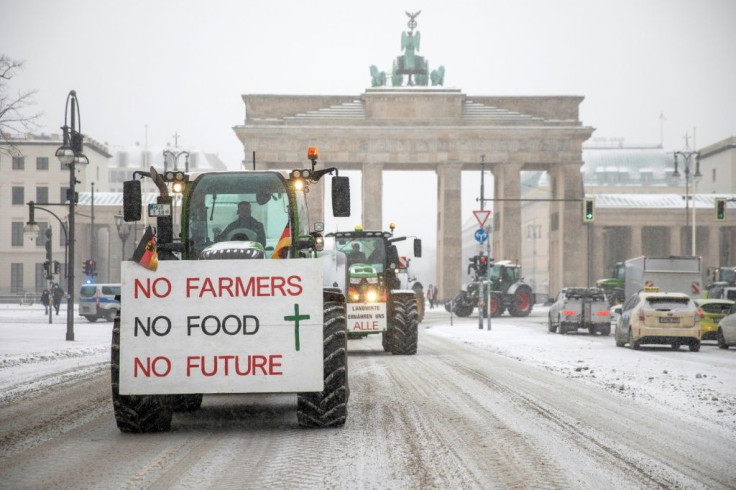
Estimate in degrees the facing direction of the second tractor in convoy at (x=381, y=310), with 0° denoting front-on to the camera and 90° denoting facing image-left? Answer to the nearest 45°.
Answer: approximately 0°

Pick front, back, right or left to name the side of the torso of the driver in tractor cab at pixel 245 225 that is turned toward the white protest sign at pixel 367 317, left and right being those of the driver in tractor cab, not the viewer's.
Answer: back

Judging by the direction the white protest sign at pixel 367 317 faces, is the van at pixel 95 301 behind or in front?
behind

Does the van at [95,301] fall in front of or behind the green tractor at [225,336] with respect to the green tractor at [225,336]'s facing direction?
behind

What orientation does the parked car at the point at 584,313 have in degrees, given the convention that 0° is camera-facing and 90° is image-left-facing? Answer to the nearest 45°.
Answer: approximately 180°

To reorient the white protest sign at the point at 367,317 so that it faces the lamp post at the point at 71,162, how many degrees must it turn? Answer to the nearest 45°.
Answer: approximately 135° to its right

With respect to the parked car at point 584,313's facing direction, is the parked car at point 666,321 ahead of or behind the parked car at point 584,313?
behind

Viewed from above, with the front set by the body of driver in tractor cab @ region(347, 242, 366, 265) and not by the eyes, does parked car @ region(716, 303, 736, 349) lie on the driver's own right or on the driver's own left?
on the driver's own left

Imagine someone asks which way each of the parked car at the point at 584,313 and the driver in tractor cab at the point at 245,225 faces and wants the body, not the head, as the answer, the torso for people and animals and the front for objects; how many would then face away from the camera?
1
